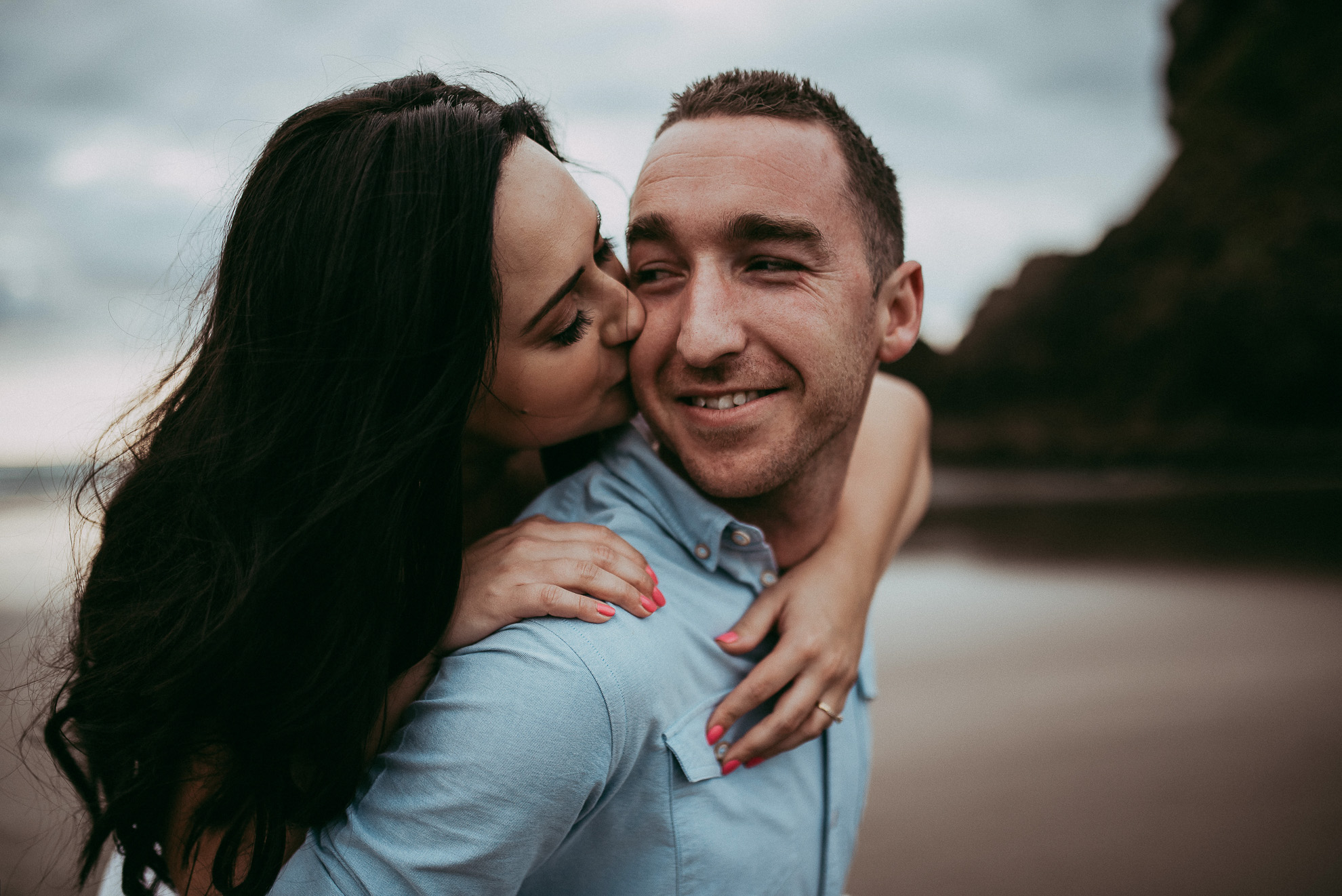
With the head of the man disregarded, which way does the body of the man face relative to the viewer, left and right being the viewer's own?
facing the viewer and to the right of the viewer

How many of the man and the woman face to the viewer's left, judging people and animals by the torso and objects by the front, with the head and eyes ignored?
0

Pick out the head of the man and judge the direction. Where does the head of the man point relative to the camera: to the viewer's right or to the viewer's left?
to the viewer's left

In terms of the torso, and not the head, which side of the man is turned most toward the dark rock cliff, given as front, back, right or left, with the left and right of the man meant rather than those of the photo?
left

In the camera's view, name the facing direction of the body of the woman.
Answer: to the viewer's right
